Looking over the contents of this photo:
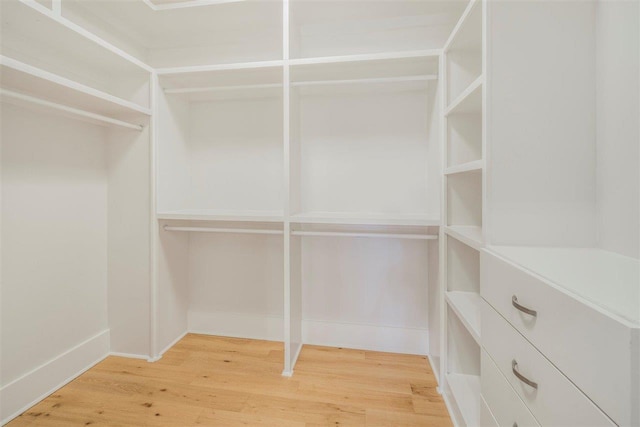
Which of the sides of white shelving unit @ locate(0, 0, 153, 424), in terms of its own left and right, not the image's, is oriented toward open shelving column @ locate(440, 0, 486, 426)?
front

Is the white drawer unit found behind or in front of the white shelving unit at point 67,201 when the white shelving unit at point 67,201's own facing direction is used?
in front

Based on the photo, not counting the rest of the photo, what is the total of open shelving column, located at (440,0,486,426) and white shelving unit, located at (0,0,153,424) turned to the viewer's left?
1

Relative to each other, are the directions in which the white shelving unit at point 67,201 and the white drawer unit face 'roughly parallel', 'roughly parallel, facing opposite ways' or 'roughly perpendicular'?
roughly parallel, facing opposite ways

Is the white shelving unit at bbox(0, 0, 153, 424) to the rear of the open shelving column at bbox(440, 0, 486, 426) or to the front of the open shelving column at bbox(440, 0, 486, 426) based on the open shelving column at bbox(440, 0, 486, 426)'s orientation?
to the front

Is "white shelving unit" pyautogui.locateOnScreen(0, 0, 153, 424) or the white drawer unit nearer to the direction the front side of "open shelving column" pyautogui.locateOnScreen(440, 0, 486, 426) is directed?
the white shelving unit

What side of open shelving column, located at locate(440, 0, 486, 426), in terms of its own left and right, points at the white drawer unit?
left

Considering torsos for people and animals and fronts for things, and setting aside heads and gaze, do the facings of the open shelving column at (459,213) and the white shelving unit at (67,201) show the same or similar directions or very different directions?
very different directions

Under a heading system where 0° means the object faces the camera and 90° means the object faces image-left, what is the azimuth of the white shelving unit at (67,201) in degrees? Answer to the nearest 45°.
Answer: approximately 315°

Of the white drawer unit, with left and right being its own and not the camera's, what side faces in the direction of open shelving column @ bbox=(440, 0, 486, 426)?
right

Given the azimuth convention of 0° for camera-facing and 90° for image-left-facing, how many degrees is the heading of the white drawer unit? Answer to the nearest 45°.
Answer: approximately 45°

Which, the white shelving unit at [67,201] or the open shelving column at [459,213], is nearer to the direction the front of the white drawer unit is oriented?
the white shelving unit

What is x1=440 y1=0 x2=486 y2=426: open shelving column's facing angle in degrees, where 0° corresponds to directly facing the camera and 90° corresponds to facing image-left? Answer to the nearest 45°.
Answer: approximately 90°
